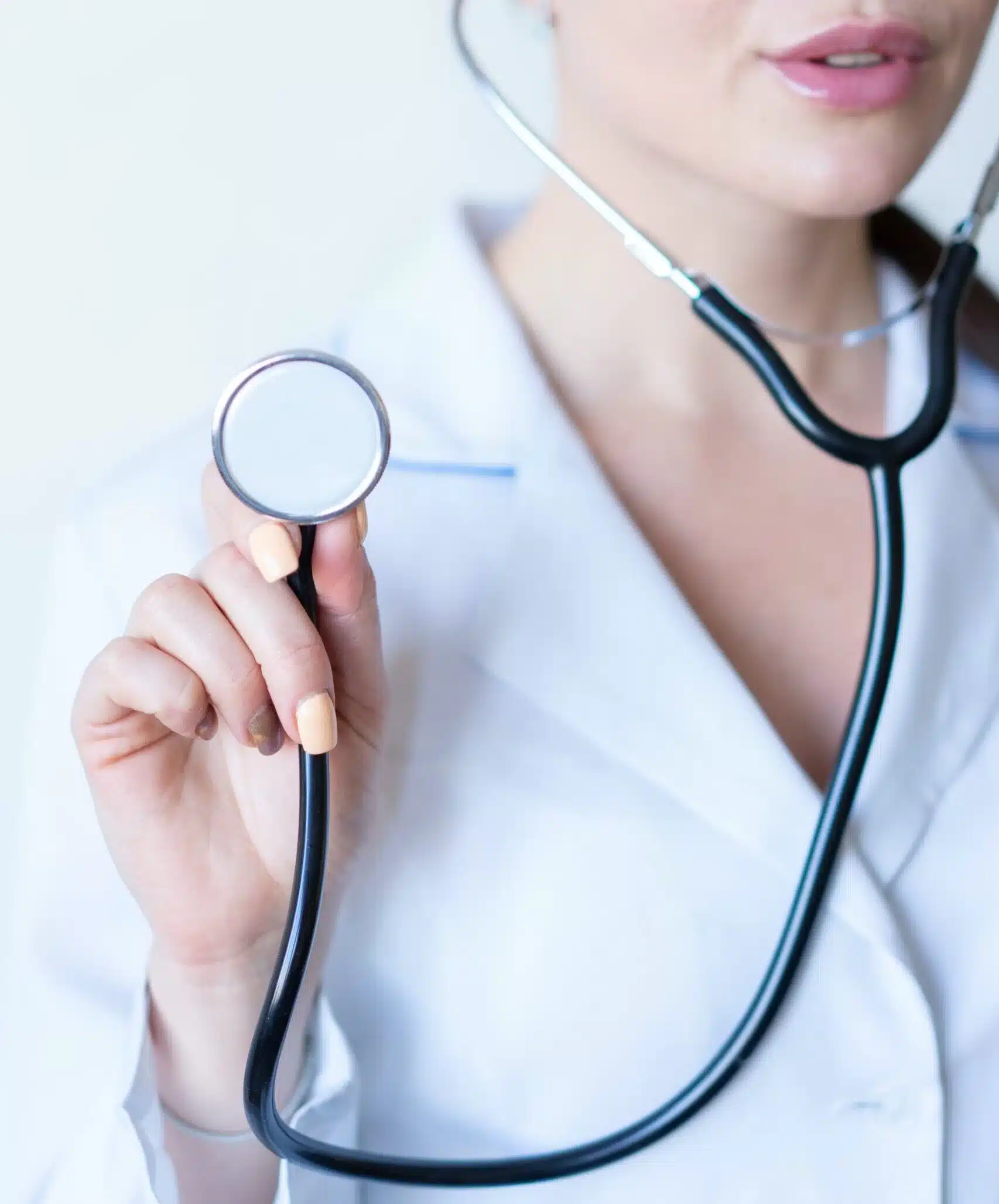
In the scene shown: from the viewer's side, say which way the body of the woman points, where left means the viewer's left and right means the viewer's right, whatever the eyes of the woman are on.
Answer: facing the viewer and to the right of the viewer
